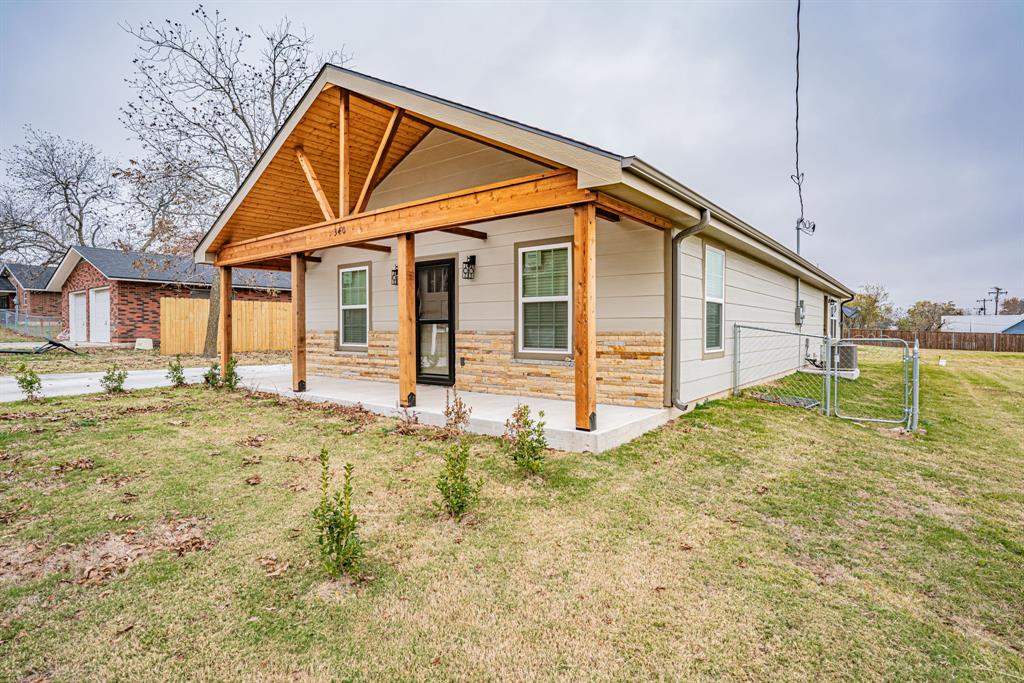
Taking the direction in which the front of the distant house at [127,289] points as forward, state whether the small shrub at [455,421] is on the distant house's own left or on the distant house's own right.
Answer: on the distant house's own left

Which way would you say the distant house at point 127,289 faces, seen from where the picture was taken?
facing the viewer and to the left of the viewer

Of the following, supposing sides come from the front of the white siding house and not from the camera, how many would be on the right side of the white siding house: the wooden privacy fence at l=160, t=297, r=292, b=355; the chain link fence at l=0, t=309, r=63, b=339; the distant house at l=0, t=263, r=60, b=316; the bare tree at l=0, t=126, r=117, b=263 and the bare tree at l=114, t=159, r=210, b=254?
5

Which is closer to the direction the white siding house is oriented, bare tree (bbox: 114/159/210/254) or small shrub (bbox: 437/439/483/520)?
the small shrub

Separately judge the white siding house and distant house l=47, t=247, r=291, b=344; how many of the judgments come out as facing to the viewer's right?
0

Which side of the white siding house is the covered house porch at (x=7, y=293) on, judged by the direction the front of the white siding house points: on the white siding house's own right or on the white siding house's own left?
on the white siding house's own right

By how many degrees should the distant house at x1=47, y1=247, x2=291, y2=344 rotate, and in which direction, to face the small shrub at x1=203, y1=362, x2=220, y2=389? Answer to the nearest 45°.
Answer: approximately 45° to its left

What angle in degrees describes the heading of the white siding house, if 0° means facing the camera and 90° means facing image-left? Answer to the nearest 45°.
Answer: approximately 45°

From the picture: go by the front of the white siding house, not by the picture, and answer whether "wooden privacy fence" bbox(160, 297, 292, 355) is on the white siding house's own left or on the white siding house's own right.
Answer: on the white siding house's own right

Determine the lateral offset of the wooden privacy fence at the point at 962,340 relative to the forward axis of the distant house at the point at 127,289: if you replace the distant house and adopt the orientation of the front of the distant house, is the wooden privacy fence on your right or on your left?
on your left
